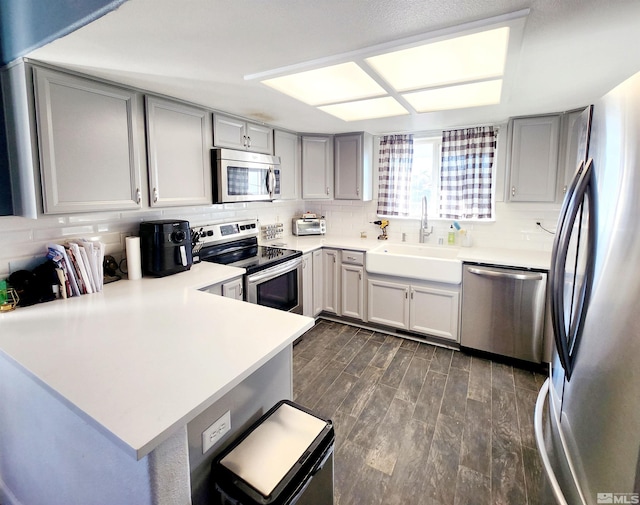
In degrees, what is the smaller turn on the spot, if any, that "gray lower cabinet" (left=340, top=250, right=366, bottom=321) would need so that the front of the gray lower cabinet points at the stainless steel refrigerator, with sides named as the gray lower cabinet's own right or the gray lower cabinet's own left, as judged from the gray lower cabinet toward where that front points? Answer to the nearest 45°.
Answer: approximately 45° to the gray lower cabinet's own left

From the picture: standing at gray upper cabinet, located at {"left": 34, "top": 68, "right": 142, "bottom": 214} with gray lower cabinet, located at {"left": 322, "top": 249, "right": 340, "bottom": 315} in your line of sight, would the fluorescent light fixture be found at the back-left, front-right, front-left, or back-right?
front-right

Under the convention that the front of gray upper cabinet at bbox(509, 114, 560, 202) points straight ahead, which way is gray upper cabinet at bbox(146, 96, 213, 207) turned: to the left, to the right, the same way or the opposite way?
to the left

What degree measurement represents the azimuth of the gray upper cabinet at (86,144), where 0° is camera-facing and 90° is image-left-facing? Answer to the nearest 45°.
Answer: approximately 315°

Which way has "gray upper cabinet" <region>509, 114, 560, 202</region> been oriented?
toward the camera

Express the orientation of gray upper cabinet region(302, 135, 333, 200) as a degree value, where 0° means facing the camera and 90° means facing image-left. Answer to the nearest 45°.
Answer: approximately 0°

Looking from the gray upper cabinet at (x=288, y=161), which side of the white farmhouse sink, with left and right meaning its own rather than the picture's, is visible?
right

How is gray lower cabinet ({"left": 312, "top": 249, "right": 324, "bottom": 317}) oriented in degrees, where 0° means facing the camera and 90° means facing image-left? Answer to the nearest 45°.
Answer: approximately 315°

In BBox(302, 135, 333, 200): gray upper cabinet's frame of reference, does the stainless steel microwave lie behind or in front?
in front

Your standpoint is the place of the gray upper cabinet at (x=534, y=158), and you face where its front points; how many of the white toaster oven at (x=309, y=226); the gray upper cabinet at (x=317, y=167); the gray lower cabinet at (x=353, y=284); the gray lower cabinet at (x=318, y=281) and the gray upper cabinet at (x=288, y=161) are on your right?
5

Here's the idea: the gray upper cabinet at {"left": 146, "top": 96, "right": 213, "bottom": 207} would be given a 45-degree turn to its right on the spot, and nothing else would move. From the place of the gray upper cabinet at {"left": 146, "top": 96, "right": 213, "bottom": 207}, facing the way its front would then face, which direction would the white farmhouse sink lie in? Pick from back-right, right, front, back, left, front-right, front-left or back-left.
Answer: left

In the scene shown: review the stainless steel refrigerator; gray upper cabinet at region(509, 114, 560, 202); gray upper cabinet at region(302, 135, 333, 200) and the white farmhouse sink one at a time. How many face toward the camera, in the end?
3

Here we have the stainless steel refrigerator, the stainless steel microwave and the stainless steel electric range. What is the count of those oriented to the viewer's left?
1
